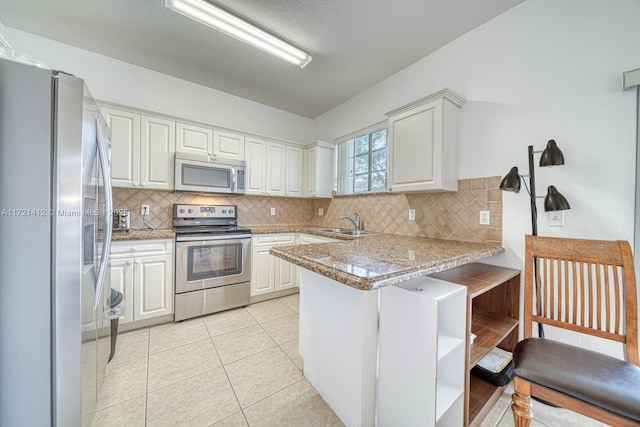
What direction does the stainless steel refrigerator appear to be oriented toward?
to the viewer's right

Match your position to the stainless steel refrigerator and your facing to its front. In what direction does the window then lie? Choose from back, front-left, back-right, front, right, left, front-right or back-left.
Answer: front

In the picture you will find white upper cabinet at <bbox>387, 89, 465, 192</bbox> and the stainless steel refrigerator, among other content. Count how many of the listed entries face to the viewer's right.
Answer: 1

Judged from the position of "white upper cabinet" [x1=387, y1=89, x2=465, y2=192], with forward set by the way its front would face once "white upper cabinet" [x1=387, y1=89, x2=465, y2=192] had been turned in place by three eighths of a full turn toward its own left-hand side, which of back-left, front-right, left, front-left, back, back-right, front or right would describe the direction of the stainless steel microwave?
back

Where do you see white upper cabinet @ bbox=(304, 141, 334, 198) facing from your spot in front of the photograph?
facing the viewer and to the left of the viewer

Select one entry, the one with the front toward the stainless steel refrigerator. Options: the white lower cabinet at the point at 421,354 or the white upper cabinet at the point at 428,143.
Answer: the white upper cabinet

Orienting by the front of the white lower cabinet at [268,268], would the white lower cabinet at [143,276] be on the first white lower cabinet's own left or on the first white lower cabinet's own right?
on the first white lower cabinet's own right

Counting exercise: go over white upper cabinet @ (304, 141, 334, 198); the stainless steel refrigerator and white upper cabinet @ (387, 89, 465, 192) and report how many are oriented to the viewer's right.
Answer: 1

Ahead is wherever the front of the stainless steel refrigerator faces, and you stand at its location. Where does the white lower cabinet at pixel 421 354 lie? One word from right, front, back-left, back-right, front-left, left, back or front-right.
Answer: front-right

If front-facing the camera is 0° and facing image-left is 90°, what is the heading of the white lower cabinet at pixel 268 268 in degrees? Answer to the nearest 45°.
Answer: approximately 315°
